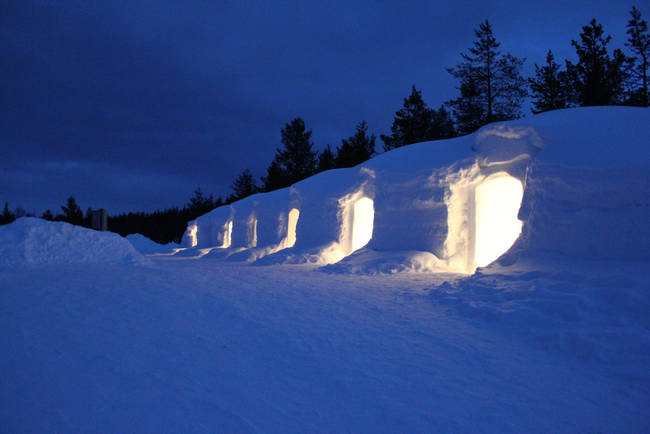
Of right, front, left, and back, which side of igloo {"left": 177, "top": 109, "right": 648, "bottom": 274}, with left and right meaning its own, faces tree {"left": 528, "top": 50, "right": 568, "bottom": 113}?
back

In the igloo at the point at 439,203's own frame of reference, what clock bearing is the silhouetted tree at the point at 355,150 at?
The silhouetted tree is roughly at 4 o'clock from the igloo.

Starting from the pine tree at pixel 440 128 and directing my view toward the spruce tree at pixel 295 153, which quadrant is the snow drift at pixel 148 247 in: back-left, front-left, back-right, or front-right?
front-left

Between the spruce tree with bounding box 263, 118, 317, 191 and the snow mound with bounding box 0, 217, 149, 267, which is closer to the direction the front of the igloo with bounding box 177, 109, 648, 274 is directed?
the snow mound

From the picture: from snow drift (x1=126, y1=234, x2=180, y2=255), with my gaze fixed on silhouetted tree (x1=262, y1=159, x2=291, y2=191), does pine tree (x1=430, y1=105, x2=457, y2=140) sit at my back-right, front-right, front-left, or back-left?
front-right

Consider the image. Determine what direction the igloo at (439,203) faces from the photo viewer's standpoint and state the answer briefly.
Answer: facing the viewer and to the left of the viewer

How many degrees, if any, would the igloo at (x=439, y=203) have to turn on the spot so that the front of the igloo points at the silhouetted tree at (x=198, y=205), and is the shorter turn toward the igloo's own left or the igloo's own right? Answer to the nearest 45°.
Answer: approximately 90° to the igloo's own right

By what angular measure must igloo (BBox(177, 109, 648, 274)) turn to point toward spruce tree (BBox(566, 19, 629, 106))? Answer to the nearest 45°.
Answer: approximately 180°

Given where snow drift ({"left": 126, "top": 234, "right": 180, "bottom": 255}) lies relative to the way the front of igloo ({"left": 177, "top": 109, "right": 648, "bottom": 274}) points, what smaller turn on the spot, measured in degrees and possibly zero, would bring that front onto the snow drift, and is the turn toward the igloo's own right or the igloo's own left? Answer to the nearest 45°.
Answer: approximately 90° to the igloo's own right

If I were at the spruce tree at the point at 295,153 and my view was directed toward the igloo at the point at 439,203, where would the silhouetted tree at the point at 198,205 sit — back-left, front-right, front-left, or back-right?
back-right

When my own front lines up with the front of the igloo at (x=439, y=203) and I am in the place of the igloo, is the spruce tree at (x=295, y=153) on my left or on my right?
on my right
